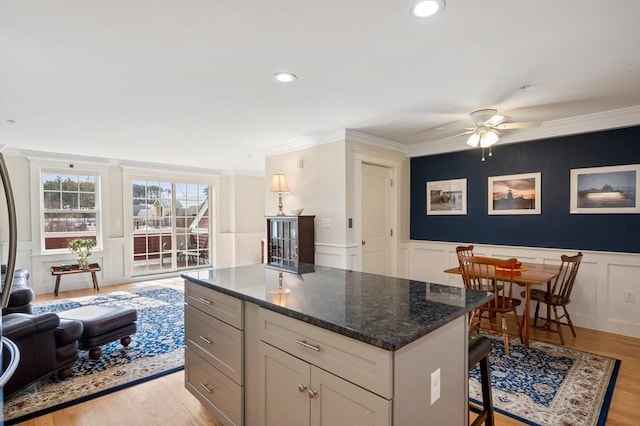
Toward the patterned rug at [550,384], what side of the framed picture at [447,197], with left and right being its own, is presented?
front

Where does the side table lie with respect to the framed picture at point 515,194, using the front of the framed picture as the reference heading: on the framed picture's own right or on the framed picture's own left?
on the framed picture's own right

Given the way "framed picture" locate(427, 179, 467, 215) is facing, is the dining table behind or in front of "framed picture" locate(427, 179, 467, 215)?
in front

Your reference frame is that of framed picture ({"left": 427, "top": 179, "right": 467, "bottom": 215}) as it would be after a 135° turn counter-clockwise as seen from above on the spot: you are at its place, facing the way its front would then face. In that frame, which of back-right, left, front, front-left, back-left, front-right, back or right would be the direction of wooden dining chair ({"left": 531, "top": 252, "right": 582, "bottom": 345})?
right

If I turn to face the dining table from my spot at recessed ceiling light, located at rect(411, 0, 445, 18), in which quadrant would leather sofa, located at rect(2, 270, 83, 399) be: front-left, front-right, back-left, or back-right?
back-left

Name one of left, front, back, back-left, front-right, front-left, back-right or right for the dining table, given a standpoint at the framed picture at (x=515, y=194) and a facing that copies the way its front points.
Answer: front

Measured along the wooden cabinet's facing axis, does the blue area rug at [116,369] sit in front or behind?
in front

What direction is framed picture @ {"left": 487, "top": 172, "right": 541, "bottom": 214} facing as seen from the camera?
toward the camera

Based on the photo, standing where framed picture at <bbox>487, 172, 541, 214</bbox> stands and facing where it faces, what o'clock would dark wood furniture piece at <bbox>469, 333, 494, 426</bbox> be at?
The dark wood furniture piece is roughly at 12 o'clock from the framed picture.

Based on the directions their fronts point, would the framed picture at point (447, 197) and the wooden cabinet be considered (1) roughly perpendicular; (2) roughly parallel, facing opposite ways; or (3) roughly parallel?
roughly parallel

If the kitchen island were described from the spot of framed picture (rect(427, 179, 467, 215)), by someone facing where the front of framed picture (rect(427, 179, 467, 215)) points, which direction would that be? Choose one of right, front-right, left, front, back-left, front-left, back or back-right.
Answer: front

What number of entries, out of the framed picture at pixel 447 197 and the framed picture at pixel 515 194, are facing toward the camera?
2

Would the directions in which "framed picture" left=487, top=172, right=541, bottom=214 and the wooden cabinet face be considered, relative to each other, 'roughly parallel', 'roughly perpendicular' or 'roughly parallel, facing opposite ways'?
roughly parallel

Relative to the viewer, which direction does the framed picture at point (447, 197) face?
toward the camera

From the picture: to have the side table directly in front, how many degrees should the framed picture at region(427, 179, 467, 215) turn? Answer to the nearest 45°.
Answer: approximately 90° to its right
